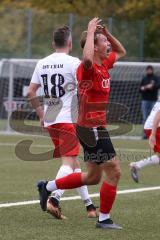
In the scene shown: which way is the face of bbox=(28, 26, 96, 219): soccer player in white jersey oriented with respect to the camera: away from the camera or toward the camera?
away from the camera

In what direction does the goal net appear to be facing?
toward the camera

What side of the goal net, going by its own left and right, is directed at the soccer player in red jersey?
front

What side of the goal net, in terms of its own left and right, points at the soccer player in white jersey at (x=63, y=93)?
front
